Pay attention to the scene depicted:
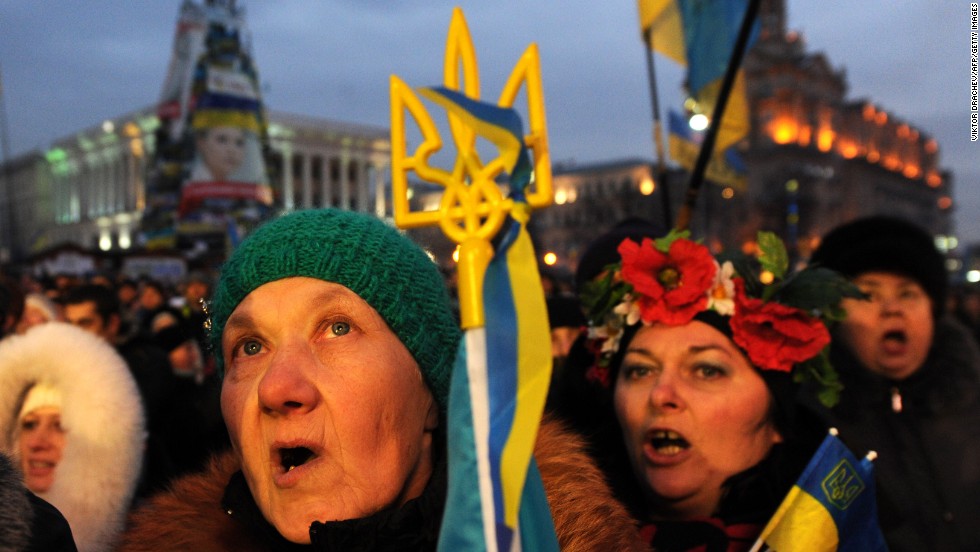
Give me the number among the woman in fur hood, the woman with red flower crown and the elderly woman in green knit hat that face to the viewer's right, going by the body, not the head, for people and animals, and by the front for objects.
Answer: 0

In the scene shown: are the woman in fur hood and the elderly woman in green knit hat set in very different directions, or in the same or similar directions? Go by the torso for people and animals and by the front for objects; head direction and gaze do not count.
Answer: same or similar directions

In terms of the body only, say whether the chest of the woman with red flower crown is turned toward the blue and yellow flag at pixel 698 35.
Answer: no

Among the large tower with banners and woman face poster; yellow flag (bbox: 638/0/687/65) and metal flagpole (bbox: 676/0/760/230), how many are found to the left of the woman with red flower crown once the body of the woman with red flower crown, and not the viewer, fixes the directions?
0

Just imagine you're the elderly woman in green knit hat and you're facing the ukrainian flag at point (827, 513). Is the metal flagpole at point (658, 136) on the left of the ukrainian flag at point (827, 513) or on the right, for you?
left

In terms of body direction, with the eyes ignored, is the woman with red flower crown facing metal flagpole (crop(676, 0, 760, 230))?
no

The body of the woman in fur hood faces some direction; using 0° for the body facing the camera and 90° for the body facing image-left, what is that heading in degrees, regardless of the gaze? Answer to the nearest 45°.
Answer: approximately 45°

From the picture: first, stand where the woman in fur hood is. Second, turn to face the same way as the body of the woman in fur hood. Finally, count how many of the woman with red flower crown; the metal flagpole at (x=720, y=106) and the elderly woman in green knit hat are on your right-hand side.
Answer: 0

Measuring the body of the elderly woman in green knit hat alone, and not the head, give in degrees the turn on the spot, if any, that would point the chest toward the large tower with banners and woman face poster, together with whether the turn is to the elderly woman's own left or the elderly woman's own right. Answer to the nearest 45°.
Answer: approximately 135° to the elderly woman's own right

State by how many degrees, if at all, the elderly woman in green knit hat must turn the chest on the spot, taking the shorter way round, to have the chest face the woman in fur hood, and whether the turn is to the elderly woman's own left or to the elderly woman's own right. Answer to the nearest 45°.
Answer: approximately 90° to the elderly woman's own right

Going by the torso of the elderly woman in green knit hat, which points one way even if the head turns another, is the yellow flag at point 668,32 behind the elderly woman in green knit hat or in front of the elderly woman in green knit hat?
behind

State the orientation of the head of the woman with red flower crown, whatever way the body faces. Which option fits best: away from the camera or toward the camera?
toward the camera

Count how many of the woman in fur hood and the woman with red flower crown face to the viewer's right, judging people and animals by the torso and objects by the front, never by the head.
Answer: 0

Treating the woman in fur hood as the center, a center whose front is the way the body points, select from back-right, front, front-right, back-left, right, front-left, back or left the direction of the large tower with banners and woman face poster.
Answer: back-right

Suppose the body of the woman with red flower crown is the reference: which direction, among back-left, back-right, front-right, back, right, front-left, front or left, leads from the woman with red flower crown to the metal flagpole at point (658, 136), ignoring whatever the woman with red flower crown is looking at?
back-right

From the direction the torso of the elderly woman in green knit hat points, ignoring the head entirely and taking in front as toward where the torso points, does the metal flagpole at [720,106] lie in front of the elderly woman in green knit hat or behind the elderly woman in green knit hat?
behind

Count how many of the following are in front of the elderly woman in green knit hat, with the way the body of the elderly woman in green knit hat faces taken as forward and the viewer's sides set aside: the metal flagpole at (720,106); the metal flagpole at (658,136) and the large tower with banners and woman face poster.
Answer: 0
